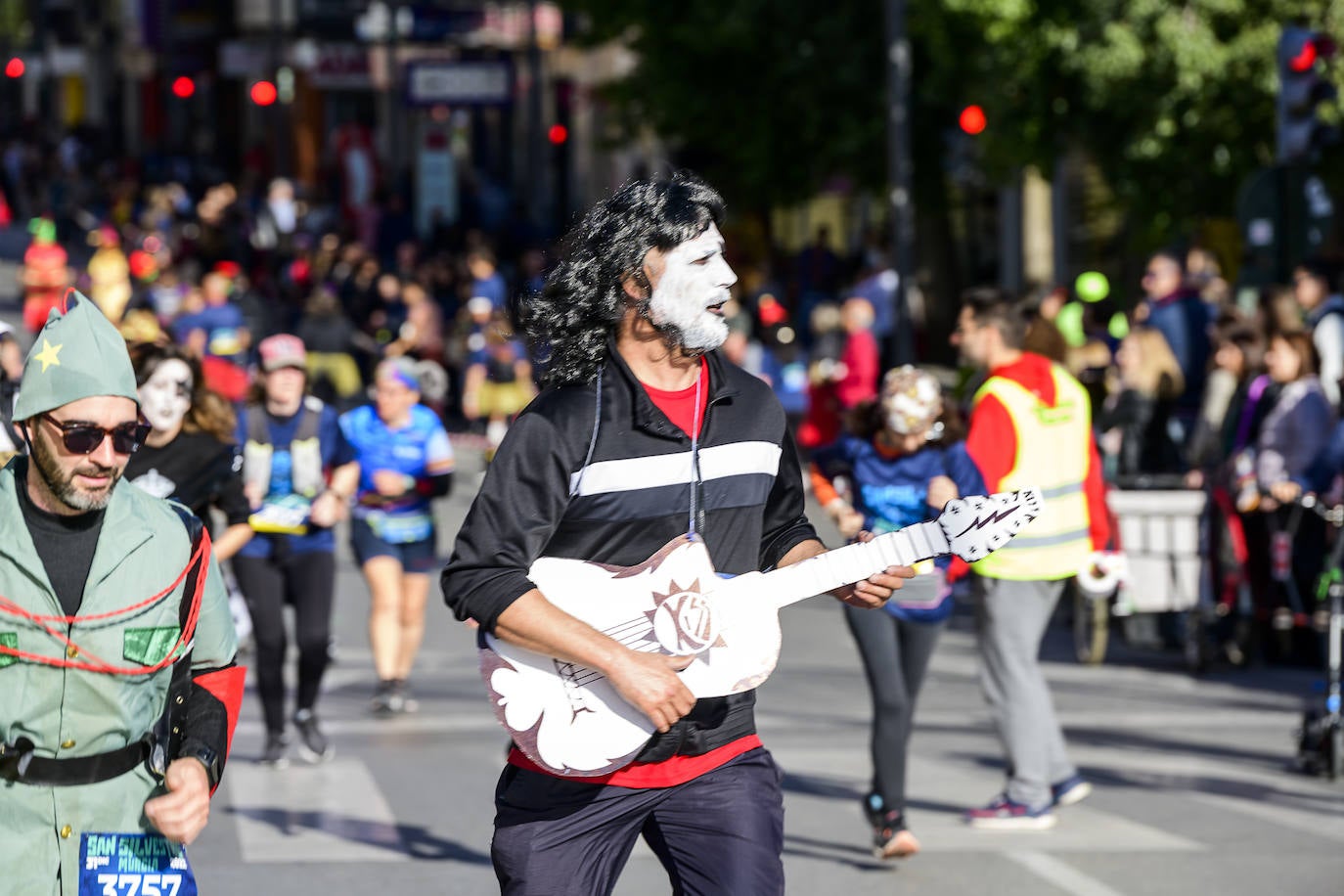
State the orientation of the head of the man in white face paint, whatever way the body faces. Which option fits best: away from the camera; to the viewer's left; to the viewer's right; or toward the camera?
to the viewer's right

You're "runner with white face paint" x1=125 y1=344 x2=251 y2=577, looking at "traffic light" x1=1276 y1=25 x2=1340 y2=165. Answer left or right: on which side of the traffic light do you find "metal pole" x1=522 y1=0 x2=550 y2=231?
left

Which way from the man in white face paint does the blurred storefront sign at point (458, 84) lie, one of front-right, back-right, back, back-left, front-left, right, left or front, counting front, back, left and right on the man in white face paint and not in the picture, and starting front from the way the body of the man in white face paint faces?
back-left

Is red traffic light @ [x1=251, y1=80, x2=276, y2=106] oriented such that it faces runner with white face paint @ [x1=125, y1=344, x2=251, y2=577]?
yes

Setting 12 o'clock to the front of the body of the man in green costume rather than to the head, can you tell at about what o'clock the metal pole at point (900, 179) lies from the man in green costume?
The metal pole is roughly at 7 o'clock from the man in green costume.

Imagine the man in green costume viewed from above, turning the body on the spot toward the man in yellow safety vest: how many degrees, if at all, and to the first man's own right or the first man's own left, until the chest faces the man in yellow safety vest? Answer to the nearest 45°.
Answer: approximately 135° to the first man's own left

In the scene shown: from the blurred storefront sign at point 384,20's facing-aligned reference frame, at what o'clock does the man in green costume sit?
The man in green costume is roughly at 12 o'clock from the blurred storefront sign.
